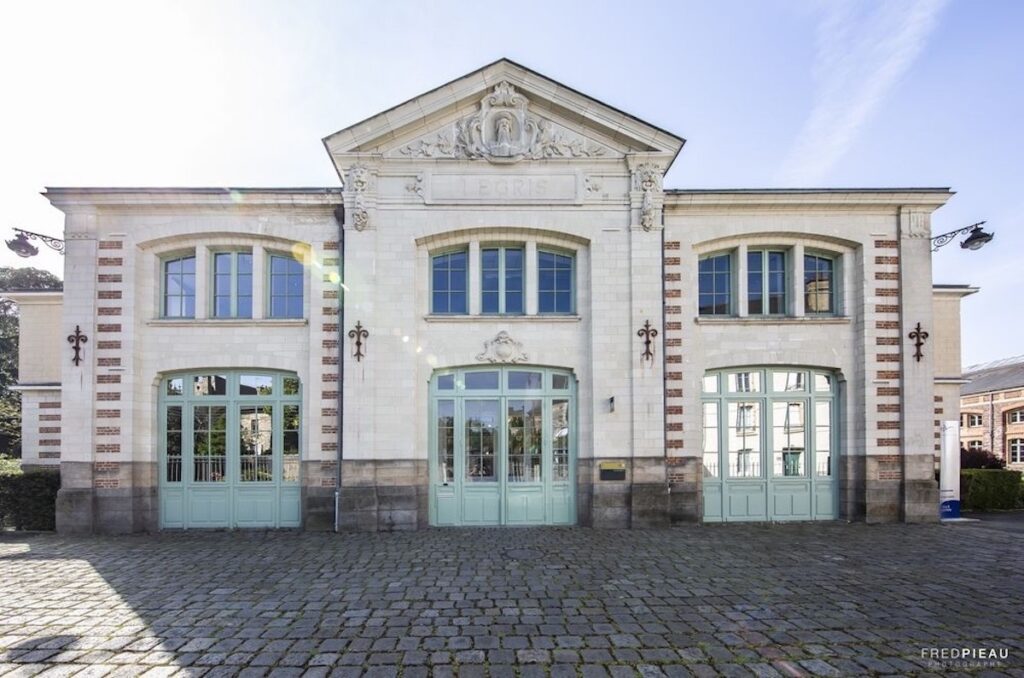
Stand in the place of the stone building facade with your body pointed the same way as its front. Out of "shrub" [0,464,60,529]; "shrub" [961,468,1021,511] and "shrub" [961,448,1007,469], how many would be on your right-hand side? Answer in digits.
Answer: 1

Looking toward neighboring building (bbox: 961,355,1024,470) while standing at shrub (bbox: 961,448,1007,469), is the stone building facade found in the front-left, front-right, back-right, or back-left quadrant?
back-left

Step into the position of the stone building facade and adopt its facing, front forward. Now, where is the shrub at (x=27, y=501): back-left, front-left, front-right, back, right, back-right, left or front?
right

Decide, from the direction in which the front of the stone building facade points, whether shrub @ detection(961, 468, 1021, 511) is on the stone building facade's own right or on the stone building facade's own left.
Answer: on the stone building facade's own left

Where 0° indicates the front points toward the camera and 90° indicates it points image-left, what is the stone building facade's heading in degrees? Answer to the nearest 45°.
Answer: approximately 0°
